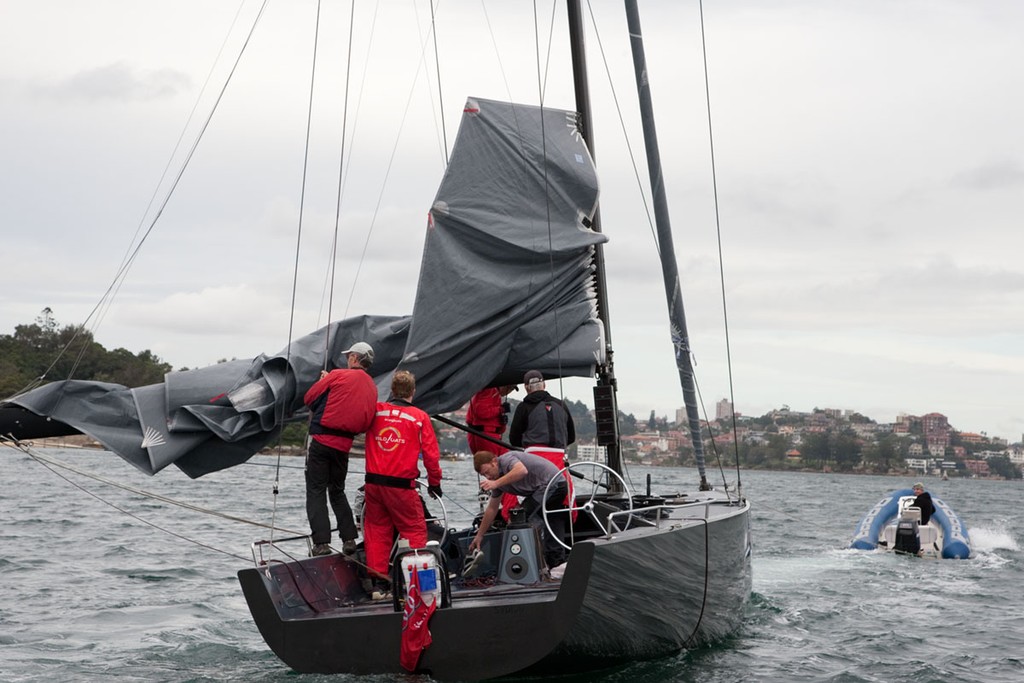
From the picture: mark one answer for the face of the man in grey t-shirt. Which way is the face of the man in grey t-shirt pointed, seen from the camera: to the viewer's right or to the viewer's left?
to the viewer's left

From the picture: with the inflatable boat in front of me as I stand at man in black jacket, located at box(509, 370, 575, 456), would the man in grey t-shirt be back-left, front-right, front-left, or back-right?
back-right

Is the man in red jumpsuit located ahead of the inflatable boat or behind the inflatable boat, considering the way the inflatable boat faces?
behind

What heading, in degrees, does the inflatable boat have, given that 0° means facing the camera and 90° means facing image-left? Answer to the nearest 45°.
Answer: approximately 180°

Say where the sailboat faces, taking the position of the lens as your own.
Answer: facing away from the viewer and to the right of the viewer

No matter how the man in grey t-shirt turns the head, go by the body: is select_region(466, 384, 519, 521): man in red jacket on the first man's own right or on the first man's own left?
on the first man's own right

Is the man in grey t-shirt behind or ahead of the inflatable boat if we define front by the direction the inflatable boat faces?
behind

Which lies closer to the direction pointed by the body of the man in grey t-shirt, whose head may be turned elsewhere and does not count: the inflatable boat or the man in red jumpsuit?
the man in red jumpsuit

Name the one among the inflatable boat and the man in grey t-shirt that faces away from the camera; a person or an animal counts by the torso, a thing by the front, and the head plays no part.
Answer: the inflatable boat

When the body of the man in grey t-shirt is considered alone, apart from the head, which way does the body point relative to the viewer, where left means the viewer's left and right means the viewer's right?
facing to the left of the viewer
